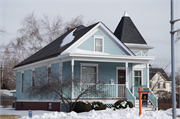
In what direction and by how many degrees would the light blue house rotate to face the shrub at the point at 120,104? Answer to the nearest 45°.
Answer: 0° — it already faces it

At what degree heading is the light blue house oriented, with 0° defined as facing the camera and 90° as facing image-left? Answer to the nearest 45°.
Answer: approximately 315°

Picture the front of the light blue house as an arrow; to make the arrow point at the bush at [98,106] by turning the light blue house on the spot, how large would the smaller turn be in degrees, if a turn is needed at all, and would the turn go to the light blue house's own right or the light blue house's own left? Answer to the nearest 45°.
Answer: approximately 45° to the light blue house's own right

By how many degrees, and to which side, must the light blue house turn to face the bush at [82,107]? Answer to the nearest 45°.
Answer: approximately 45° to its right
